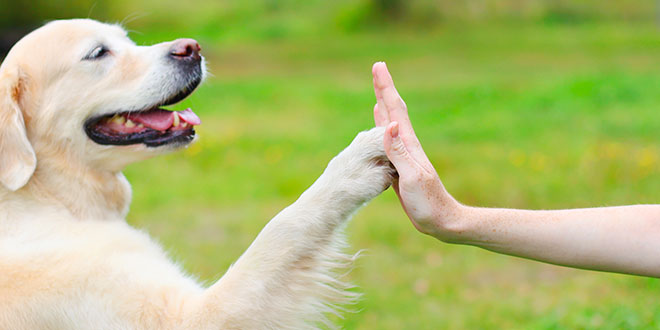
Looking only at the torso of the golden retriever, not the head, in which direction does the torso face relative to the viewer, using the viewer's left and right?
facing to the right of the viewer
